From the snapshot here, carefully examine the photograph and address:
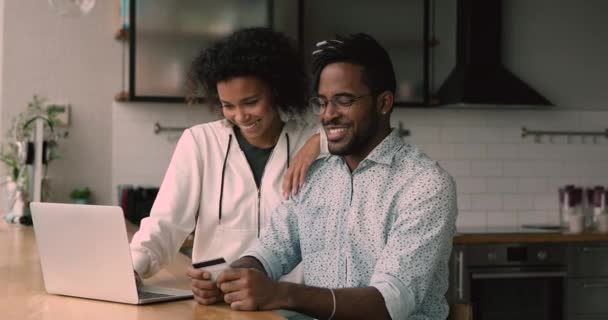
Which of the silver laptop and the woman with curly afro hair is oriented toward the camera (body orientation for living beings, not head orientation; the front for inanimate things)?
the woman with curly afro hair

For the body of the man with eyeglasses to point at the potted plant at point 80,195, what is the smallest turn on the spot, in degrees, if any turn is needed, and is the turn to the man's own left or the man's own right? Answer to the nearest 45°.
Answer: approximately 90° to the man's own right

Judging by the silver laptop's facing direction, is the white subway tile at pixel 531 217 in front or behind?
in front

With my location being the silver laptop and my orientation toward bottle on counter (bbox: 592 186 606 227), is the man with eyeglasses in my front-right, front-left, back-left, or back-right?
front-right

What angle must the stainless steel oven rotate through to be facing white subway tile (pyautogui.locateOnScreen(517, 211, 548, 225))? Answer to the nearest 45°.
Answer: approximately 180°

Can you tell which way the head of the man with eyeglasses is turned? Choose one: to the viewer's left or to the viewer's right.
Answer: to the viewer's left

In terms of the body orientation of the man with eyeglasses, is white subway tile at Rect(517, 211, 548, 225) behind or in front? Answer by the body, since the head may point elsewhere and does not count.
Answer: behind

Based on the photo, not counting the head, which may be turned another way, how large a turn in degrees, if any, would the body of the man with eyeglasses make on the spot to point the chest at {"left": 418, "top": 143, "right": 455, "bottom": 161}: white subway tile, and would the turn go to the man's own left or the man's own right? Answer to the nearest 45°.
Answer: approximately 135° to the man's own right

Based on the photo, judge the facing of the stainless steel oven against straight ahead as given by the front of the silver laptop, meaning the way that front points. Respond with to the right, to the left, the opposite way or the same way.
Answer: the opposite way

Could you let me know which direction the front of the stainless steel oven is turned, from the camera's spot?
facing the viewer

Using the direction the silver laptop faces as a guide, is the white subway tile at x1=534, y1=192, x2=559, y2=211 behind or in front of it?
in front

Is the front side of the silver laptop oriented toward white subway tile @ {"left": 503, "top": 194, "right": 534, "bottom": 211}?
yes

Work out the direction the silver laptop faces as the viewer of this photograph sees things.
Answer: facing away from the viewer and to the right of the viewer

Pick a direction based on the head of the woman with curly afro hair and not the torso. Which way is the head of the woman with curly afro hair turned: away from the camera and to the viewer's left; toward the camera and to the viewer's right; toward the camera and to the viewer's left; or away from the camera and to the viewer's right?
toward the camera and to the viewer's left

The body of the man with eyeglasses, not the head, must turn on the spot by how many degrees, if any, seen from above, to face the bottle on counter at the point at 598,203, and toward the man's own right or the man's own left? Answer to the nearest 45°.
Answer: approximately 180°

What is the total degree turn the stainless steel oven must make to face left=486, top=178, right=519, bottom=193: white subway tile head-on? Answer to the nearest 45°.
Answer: approximately 180°

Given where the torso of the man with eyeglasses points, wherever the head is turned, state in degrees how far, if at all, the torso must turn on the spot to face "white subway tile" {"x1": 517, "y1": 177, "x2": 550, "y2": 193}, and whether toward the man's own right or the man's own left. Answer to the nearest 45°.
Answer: approximately 135° to the man's own right

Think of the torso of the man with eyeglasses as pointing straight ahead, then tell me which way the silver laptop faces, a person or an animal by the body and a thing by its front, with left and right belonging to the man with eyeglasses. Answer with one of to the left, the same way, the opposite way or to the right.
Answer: the opposite way

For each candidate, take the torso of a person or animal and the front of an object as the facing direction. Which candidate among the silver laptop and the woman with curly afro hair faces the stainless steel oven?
the silver laptop
